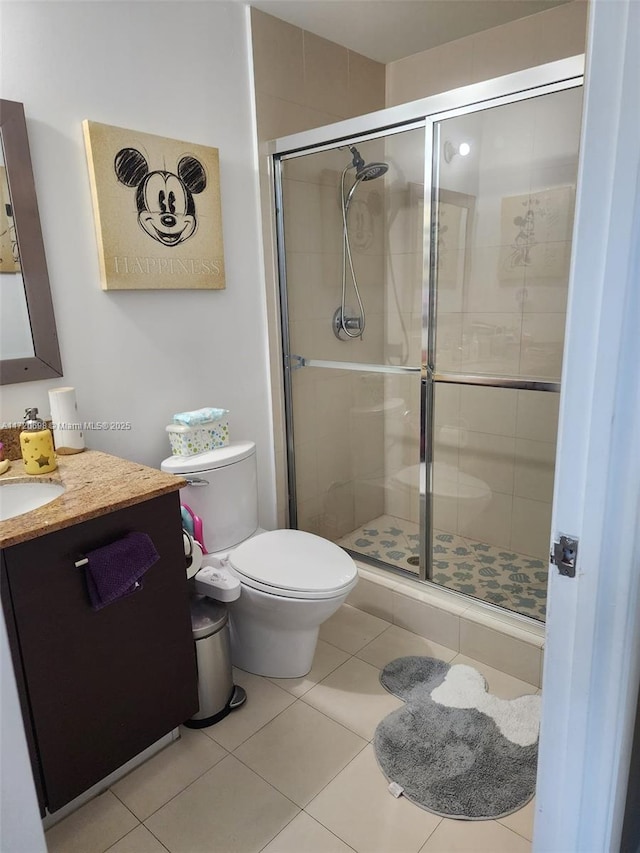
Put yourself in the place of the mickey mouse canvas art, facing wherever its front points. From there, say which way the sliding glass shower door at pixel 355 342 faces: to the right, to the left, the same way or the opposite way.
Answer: to the right

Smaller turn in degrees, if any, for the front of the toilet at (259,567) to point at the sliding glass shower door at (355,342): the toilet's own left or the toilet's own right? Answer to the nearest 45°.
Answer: approximately 90° to the toilet's own left

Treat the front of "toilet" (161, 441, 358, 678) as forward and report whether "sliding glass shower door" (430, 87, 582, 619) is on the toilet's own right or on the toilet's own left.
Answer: on the toilet's own left

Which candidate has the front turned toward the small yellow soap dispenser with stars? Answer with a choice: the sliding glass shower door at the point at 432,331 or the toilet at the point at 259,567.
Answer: the sliding glass shower door

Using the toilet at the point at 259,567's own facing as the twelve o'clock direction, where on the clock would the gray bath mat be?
The gray bath mat is roughly at 12 o'clock from the toilet.

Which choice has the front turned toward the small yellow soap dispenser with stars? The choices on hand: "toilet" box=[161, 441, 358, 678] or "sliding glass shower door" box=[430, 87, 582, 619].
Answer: the sliding glass shower door
